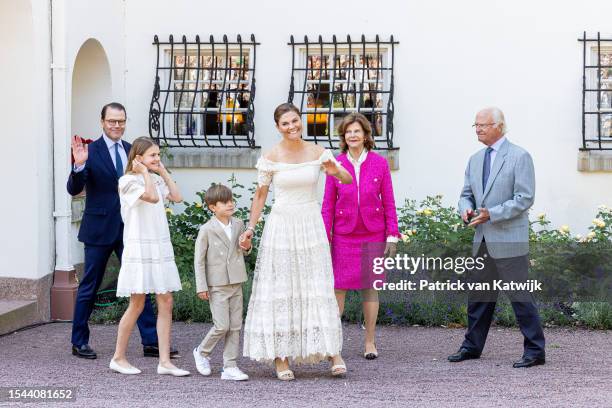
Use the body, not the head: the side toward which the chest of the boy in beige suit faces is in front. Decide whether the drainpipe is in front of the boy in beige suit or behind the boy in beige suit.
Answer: behind

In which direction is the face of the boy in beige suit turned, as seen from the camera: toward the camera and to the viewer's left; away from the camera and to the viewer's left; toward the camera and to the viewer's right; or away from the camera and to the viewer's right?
toward the camera and to the viewer's right

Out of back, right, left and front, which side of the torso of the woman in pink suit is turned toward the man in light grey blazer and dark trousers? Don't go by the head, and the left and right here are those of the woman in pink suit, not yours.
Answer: left

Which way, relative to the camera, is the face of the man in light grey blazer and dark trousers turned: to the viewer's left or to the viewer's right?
to the viewer's left

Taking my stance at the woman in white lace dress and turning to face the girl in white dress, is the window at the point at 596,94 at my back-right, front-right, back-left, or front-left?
back-right

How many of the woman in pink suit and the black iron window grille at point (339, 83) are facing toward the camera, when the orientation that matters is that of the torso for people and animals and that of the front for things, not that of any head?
2

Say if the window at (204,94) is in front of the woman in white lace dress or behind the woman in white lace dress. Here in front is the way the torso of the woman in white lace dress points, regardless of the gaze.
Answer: behind

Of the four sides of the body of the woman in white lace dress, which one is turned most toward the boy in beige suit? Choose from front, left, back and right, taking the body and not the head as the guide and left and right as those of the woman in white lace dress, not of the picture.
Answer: right

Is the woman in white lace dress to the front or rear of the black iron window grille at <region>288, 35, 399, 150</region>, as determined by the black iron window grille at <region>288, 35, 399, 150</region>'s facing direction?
to the front

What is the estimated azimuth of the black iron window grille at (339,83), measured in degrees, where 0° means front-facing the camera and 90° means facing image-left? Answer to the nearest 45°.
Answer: approximately 0°

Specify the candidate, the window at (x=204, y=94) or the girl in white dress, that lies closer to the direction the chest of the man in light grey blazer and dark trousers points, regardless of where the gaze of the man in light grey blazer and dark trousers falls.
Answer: the girl in white dress

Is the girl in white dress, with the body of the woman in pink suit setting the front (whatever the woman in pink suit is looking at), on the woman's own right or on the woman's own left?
on the woman's own right

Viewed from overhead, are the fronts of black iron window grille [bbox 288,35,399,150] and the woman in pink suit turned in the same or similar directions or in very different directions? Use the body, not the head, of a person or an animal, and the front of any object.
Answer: same or similar directions

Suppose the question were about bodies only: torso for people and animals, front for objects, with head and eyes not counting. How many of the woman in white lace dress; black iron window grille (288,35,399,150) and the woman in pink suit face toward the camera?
3
